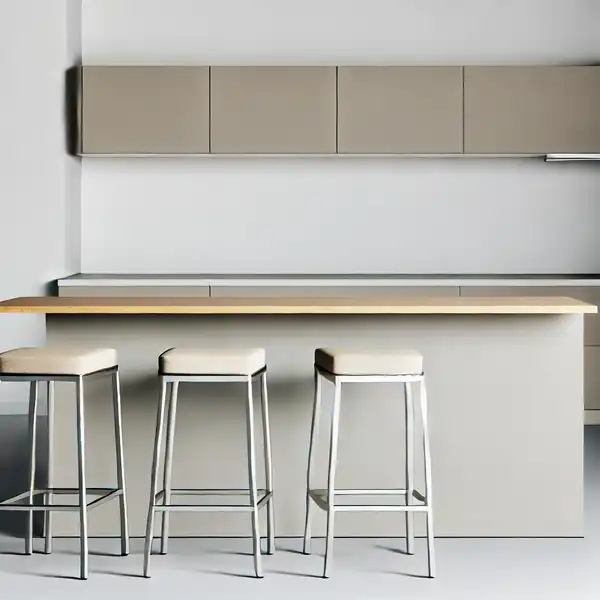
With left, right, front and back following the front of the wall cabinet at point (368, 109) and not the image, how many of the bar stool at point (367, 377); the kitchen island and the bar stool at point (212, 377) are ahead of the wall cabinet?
3

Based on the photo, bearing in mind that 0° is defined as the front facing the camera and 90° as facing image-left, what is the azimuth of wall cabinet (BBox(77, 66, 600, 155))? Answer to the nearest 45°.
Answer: approximately 0°

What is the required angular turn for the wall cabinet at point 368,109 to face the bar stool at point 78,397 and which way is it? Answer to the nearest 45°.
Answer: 0° — it already faces it

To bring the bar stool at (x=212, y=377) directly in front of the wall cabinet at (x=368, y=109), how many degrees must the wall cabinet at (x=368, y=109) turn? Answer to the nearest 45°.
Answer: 0° — it already faces it

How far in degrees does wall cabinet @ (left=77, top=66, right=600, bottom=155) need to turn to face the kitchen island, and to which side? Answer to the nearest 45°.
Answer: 0° — it already faces it

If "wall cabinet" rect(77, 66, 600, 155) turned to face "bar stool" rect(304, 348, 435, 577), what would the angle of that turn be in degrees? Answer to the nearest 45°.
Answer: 0° — it already faces it
